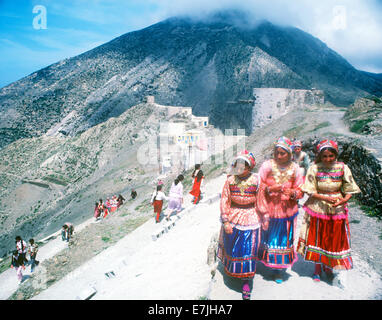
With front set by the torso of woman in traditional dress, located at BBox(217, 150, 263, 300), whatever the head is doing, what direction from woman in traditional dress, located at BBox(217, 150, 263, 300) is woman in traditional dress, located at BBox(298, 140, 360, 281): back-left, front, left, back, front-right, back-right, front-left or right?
left

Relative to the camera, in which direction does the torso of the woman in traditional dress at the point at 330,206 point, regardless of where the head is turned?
toward the camera

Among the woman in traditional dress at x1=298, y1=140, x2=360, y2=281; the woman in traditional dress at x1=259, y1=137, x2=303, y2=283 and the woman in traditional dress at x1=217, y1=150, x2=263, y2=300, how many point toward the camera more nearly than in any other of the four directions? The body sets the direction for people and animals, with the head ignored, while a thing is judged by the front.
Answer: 3

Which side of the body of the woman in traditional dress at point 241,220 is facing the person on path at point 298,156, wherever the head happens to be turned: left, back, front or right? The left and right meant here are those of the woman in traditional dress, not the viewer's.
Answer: back

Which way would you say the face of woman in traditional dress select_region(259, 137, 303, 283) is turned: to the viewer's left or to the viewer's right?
to the viewer's left

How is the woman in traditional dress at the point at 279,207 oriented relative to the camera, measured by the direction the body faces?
toward the camera
